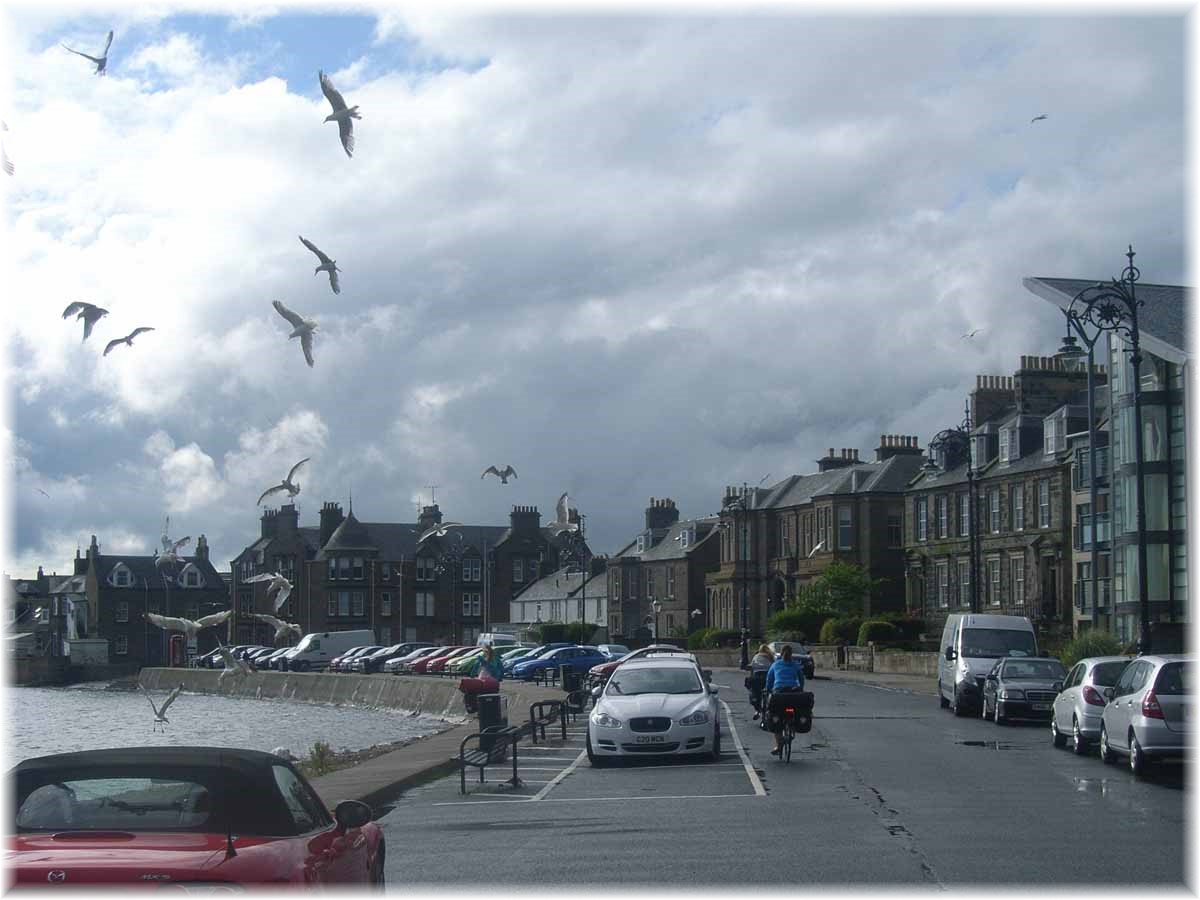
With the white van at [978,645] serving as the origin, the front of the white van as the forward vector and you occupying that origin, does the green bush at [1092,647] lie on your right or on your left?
on your left

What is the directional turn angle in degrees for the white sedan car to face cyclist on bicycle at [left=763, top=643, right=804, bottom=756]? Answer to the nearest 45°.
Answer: approximately 90° to its left

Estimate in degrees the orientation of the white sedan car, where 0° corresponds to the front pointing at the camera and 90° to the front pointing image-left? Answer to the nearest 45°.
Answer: approximately 0°

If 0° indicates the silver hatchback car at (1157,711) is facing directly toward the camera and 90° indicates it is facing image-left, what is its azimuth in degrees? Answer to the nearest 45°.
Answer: approximately 135°

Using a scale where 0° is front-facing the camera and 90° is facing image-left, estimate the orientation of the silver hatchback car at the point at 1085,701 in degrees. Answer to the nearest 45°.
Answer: approximately 135°

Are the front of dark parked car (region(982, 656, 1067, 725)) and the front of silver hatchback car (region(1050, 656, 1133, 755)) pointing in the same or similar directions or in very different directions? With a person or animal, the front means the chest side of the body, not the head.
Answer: very different directions
